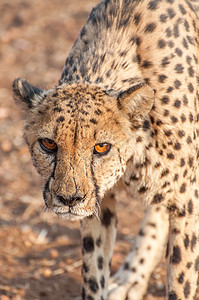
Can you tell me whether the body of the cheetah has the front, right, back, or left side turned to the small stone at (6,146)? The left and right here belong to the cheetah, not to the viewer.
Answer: right

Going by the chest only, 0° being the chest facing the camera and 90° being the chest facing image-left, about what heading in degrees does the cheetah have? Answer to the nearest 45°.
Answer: approximately 45°
